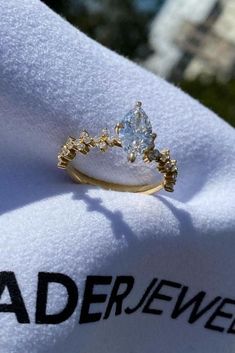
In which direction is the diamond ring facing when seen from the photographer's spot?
facing the viewer
